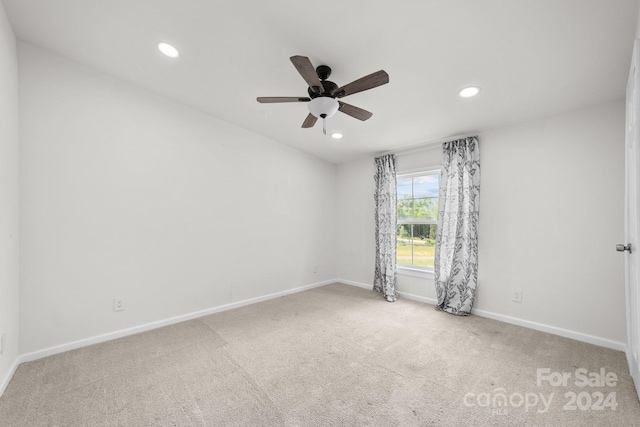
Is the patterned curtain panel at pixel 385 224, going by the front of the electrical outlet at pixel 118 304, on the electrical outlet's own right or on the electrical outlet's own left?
on the electrical outlet's own left

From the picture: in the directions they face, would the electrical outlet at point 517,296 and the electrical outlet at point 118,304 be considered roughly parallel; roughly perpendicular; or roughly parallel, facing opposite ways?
roughly perpendicular

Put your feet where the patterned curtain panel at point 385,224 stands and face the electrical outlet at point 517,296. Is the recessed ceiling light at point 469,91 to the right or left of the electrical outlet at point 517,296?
right

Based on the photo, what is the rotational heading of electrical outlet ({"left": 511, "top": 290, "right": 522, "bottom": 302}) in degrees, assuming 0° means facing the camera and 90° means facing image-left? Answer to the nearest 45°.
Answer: approximately 0°

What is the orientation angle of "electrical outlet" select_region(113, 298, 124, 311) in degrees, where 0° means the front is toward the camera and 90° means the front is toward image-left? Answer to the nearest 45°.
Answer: approximately 0°

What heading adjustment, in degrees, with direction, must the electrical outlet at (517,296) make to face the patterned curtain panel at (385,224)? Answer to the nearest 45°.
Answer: approximately 90° to its right

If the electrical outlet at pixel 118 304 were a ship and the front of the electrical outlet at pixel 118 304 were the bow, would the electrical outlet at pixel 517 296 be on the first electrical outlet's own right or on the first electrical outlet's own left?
on the first electrical outlet's own left
